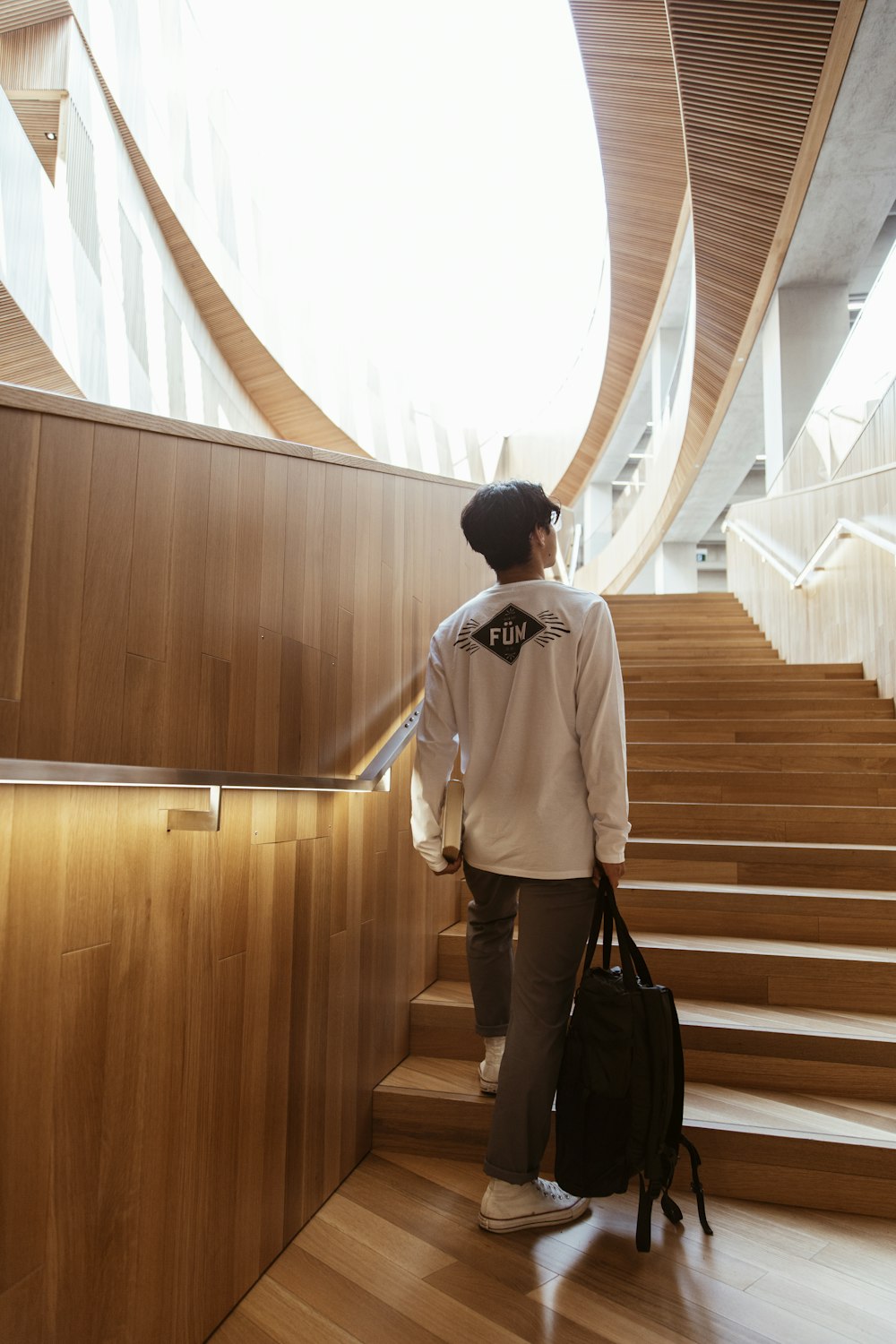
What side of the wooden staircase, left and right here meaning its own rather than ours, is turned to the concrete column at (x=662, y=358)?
back

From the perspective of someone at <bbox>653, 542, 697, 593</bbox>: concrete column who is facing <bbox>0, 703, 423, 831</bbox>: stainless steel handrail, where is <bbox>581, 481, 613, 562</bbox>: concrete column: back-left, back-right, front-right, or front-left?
back-right

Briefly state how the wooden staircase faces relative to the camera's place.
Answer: facing the viewer

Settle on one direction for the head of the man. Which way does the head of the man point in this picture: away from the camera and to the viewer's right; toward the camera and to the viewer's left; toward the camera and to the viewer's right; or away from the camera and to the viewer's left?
away from the camera and to the viewer's right

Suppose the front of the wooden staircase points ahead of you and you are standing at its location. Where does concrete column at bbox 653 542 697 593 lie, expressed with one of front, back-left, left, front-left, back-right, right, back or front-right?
back

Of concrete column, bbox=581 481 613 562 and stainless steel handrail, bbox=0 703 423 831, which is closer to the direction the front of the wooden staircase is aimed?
the stainless steel handrail

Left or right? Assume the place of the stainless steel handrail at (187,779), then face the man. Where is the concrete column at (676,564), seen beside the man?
left

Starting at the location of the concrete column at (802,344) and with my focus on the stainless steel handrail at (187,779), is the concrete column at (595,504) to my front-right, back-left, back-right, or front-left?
back-right

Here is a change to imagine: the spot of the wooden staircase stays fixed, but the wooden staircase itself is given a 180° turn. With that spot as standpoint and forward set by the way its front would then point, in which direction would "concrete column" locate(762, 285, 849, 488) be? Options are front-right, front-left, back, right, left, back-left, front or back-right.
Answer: front

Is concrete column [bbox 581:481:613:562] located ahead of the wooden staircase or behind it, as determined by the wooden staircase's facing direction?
behind
